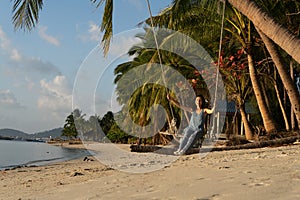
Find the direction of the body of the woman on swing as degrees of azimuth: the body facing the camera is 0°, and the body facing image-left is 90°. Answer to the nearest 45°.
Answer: approximately 45°

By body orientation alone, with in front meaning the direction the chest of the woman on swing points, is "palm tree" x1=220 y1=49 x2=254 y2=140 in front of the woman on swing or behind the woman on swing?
behind
